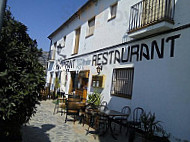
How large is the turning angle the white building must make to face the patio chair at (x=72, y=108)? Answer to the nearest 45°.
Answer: approximately 45° to its right

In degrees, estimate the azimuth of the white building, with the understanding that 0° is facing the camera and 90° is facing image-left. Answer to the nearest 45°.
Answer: approximately 45°

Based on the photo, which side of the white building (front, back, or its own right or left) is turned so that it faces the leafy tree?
front

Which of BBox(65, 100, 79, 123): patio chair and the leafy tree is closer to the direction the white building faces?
the leafy tree
